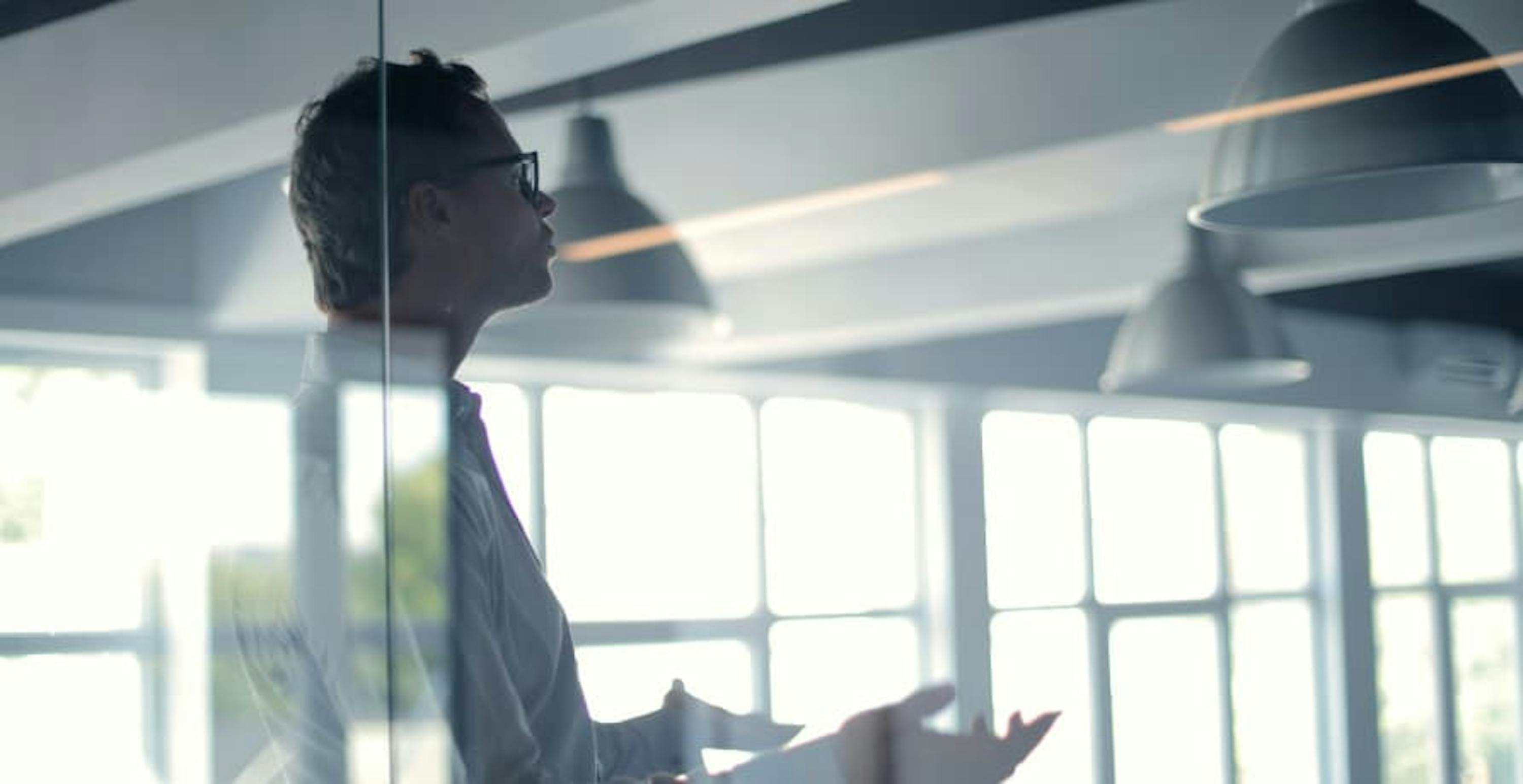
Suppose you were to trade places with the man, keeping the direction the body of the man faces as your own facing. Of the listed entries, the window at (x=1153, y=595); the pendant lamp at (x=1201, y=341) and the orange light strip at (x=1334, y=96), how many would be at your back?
0

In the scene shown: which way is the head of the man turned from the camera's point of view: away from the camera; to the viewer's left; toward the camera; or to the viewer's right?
to the viewer's right

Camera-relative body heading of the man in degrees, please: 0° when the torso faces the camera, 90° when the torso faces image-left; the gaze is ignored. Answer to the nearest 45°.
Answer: approximately 270°

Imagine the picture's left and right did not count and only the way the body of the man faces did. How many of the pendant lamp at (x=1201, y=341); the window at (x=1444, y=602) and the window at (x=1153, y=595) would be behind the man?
0

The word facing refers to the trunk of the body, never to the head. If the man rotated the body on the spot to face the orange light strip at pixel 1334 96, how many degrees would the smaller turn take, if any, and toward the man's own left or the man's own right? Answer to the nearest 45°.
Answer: approximately 45° to the man's own right
